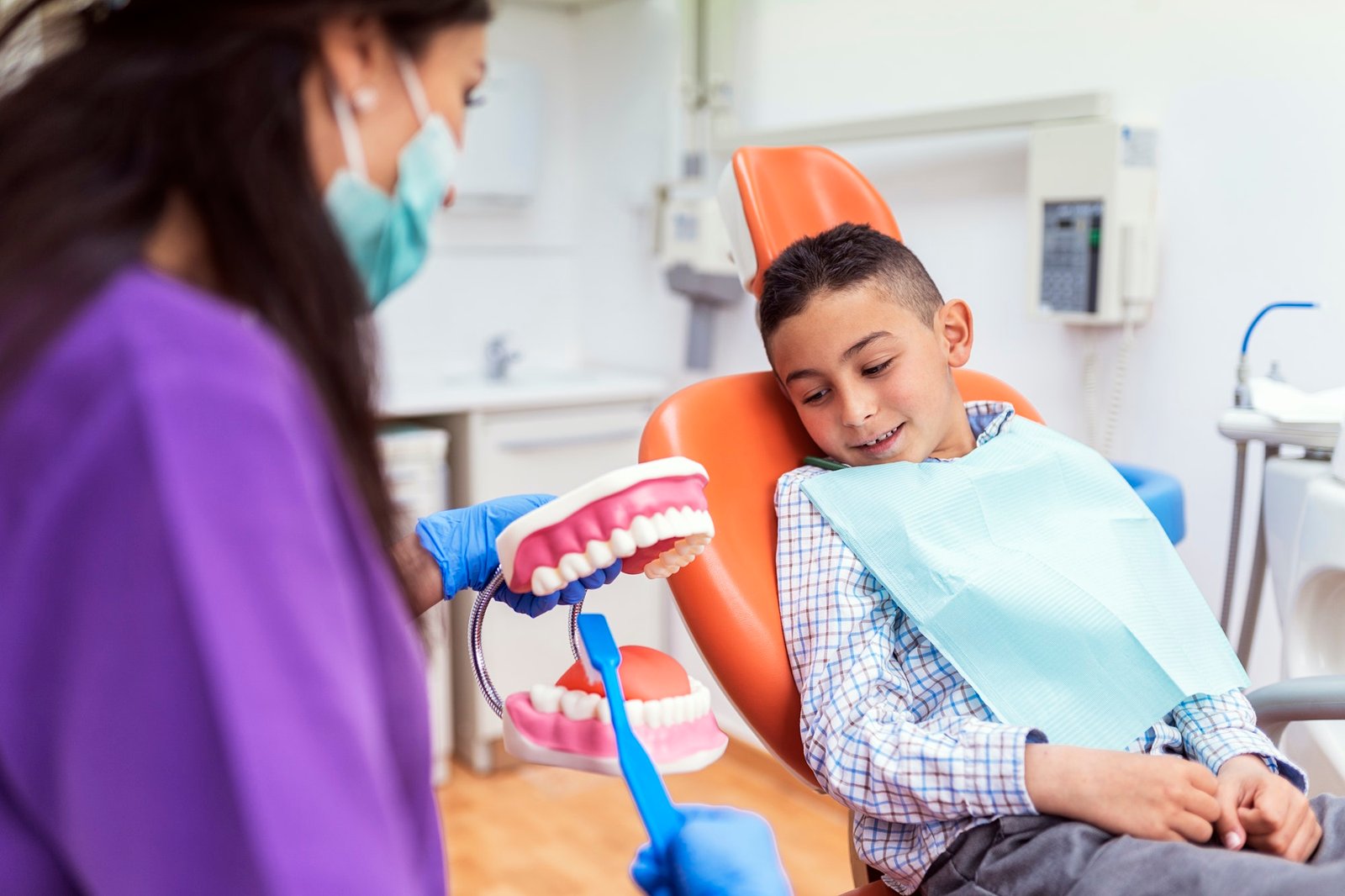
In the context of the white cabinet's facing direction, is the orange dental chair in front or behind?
in front

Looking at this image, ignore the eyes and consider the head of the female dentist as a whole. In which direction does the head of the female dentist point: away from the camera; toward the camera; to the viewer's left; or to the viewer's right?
to the viewer's right

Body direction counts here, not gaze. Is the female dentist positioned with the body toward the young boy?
yes

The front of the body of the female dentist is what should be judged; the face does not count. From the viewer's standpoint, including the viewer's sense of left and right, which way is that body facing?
facing away from the viewer and to the right of the viewer

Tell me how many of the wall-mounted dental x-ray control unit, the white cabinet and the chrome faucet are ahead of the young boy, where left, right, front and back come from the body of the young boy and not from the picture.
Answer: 0

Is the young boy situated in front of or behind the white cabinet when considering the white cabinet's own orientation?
in front

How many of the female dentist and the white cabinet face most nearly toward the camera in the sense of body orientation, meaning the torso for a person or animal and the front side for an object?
1

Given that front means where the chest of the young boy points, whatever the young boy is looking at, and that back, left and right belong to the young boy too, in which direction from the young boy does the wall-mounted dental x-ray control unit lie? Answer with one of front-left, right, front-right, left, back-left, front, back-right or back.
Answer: back-left

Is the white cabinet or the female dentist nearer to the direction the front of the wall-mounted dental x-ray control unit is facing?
the female dentist

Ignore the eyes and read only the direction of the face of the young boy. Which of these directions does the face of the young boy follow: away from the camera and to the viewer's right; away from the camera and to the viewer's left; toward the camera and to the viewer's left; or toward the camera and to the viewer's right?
toward the camera and to the viewer's left

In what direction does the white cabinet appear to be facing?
toward the camera

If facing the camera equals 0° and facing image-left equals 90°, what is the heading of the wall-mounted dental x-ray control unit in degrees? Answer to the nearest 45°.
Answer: approximately 45°

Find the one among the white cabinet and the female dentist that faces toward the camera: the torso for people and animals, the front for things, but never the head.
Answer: the white cabinet

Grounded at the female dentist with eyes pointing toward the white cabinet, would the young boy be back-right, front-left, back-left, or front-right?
front-right

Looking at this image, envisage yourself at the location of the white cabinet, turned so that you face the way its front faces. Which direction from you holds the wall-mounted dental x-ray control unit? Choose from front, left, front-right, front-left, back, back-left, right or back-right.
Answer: front-left

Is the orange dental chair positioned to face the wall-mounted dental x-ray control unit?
no

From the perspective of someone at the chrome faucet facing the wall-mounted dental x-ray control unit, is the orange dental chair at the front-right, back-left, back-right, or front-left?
front-right
